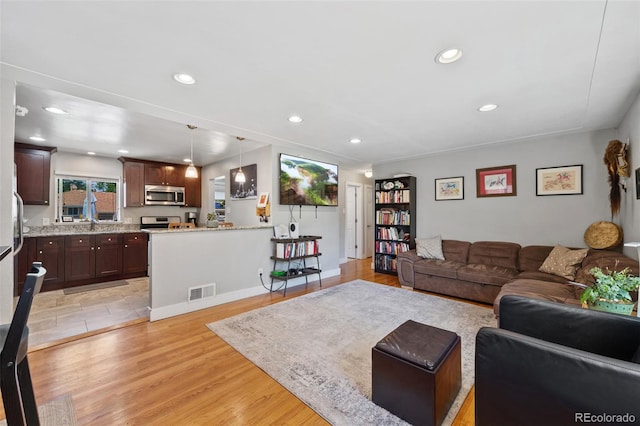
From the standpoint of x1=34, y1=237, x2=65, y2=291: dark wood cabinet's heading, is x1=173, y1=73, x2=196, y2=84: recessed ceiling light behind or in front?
in front

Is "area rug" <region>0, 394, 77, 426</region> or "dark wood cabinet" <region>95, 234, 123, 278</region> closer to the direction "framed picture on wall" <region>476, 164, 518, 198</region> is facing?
the area rug

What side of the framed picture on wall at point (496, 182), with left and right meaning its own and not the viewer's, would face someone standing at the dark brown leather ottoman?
front

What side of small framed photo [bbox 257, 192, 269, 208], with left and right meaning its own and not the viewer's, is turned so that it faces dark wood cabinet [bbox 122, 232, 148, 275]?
right

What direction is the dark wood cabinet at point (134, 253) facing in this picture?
toward the camera

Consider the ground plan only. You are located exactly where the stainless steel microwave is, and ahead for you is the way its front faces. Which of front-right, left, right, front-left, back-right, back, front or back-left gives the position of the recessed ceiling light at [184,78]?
front

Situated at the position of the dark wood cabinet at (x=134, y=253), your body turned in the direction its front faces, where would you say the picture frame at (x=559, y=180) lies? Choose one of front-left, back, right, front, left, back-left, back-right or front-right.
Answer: front-left

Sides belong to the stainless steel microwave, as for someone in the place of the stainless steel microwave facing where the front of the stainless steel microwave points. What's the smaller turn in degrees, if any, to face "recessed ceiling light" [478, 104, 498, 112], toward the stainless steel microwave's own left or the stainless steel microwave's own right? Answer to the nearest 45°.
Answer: approximately 45° to the stainless steel microwave's own left

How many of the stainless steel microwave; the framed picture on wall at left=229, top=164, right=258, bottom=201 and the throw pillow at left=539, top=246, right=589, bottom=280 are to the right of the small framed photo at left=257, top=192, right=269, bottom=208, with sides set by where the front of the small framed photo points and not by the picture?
2

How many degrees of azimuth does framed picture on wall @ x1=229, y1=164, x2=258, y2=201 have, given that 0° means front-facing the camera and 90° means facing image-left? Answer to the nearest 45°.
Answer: approximately 45°

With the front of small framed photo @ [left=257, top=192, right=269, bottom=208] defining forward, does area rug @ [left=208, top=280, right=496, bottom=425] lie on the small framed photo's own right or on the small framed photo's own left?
on the small framed photo's own left

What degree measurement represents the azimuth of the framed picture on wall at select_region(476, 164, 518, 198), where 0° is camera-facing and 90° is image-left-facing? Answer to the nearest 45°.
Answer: approximately 0°

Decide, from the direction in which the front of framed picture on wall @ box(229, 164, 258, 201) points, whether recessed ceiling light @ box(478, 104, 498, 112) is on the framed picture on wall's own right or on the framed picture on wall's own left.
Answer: on the framed picture on wall's own left

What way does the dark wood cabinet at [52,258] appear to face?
toward the camera

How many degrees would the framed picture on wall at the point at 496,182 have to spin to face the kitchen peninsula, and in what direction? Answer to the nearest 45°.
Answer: approximately 45° to its right

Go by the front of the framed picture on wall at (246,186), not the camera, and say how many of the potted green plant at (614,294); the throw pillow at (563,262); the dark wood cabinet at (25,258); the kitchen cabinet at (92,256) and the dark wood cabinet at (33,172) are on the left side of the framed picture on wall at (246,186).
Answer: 2
